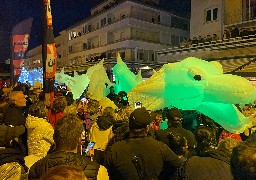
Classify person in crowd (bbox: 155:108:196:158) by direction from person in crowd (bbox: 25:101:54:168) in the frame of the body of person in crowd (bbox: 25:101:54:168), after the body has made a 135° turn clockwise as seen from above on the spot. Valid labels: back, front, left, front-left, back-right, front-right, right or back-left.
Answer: front-left

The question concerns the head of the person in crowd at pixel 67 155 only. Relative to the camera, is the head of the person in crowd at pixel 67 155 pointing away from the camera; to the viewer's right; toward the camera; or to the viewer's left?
away from the camera

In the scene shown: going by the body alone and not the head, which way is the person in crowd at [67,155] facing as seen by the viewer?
away from the camera

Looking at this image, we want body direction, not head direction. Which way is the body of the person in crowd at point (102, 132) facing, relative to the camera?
away from the camera

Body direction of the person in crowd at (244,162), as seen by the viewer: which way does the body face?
away from the camera

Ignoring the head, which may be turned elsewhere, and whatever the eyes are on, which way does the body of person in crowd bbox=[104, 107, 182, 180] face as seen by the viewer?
away from the camera

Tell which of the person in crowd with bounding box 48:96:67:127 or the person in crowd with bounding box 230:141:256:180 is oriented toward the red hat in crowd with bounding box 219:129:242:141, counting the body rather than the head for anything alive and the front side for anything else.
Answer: the person in crowd with bounding box 230:141:256:180

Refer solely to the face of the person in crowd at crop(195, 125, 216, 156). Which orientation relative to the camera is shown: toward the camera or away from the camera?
away from the camera

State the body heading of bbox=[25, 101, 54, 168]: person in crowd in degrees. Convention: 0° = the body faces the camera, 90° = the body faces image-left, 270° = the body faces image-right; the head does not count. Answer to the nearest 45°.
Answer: approximately 180°

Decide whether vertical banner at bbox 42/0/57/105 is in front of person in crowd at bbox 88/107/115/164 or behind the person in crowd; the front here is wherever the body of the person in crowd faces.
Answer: in front

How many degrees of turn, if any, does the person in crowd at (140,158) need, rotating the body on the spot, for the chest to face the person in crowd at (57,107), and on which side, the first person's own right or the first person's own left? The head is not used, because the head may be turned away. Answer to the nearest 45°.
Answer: approximately 45° to the first person's own left

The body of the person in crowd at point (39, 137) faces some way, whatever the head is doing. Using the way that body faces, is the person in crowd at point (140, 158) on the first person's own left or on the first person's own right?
on the first person's own right

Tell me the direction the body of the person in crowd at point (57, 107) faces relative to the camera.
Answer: away from the camera

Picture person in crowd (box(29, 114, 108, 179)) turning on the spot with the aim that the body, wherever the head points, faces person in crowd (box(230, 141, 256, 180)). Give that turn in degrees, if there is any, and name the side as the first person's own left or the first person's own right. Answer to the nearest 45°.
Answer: approximately 135° to the first person's own right
